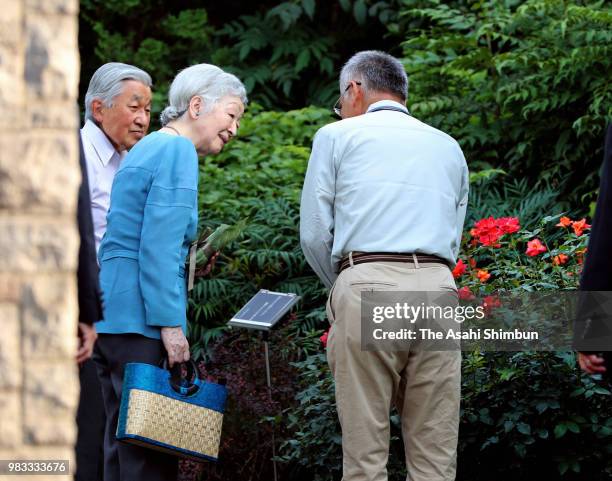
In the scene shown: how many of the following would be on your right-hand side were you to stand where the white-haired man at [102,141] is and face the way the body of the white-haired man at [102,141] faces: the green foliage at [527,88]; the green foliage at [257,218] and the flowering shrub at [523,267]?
0

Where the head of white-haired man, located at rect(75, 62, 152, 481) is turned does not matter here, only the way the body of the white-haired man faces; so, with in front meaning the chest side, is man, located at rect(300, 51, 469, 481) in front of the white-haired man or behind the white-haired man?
in front

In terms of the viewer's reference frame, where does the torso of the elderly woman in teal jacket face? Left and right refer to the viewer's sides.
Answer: facing to the right of the viewer

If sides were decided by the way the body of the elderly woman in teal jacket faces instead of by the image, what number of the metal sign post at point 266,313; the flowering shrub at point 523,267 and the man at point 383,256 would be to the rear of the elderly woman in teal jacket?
0

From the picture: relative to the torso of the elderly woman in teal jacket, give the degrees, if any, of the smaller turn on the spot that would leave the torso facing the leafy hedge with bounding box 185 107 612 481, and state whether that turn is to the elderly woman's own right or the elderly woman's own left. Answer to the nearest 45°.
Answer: approximately 45° to the elderly woman's own left

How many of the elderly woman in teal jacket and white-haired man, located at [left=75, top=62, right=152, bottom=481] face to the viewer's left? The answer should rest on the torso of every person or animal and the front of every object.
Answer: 0

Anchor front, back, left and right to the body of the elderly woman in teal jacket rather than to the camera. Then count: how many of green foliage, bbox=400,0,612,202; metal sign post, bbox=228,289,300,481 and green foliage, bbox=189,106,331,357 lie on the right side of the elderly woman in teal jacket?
0

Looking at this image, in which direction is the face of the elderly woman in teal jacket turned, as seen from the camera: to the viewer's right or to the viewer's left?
to the viewer's right

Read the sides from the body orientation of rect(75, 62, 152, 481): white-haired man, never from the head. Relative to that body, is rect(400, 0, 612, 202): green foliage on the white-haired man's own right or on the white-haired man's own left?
on the white-haired man's own left

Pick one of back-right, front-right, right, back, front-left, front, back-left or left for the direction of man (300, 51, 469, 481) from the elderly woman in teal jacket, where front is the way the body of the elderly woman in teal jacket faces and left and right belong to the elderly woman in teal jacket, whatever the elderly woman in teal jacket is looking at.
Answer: front

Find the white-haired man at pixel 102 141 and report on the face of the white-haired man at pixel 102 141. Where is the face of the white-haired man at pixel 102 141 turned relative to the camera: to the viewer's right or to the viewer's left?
to the viewer's right

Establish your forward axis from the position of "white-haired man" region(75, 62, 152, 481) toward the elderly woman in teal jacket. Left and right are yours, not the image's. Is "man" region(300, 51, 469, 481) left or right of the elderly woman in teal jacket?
left

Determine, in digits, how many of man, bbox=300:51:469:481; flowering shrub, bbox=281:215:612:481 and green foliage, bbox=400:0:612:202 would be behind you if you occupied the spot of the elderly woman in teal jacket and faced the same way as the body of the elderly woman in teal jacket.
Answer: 0

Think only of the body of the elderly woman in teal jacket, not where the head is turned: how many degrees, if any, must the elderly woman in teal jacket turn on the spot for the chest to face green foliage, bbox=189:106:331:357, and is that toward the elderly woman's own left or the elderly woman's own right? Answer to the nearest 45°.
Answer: approximately 90° to the elderly woman's own left

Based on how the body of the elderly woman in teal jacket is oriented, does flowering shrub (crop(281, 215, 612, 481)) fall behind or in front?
in front

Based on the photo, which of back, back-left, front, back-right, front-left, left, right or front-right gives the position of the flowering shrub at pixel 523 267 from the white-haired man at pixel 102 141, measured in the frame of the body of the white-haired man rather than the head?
front-left

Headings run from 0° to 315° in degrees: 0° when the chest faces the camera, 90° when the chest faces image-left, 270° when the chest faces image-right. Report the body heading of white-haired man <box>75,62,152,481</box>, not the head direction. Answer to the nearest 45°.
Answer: approximately 315°
